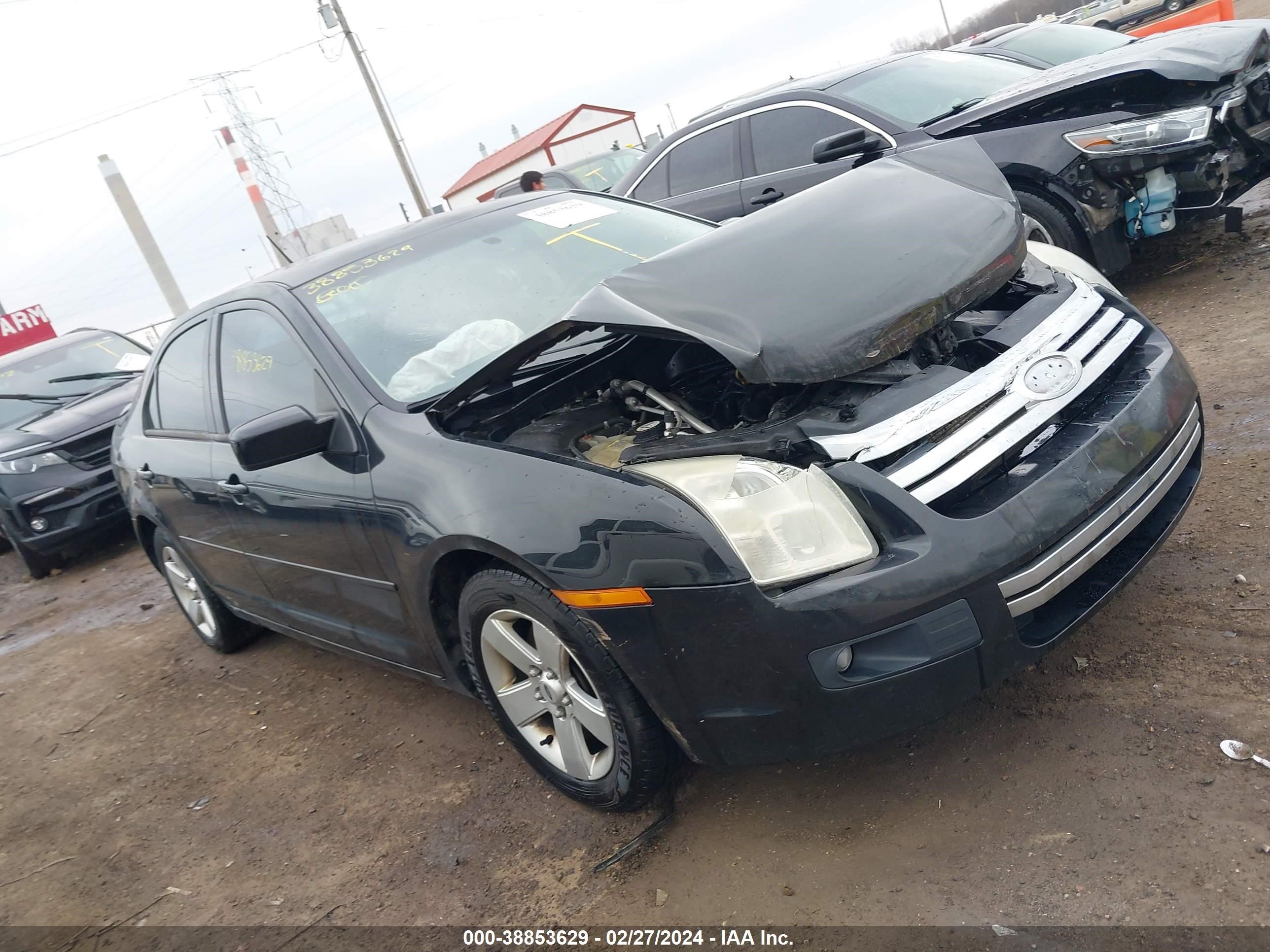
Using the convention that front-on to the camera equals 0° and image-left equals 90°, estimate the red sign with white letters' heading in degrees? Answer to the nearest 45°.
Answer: approximately 0°

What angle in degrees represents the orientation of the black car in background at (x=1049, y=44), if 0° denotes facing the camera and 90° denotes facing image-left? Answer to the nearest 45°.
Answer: approximately 315°
